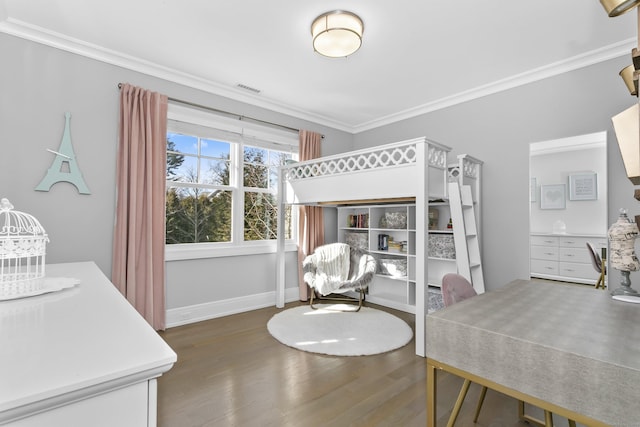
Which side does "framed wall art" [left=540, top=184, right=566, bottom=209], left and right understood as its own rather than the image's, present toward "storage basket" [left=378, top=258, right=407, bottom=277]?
right

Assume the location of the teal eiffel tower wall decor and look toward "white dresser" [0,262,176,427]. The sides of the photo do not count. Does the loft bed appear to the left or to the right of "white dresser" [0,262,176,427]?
left

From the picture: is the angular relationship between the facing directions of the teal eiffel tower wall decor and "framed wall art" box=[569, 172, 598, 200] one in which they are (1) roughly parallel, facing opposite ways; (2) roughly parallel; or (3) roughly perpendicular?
roughly perpendicular

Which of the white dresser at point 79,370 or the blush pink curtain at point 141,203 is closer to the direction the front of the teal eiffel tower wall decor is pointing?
the white dresser

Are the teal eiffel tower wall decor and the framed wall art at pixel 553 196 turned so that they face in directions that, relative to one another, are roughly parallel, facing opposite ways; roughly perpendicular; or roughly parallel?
roughly perpendicular

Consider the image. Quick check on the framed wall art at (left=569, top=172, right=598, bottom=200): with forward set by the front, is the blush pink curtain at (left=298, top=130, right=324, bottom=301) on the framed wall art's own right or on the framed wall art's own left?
on the framed wall art's own right

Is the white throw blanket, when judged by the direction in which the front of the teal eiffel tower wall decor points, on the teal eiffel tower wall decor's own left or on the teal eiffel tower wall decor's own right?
on the teal eiffel tower wall decor's own left
